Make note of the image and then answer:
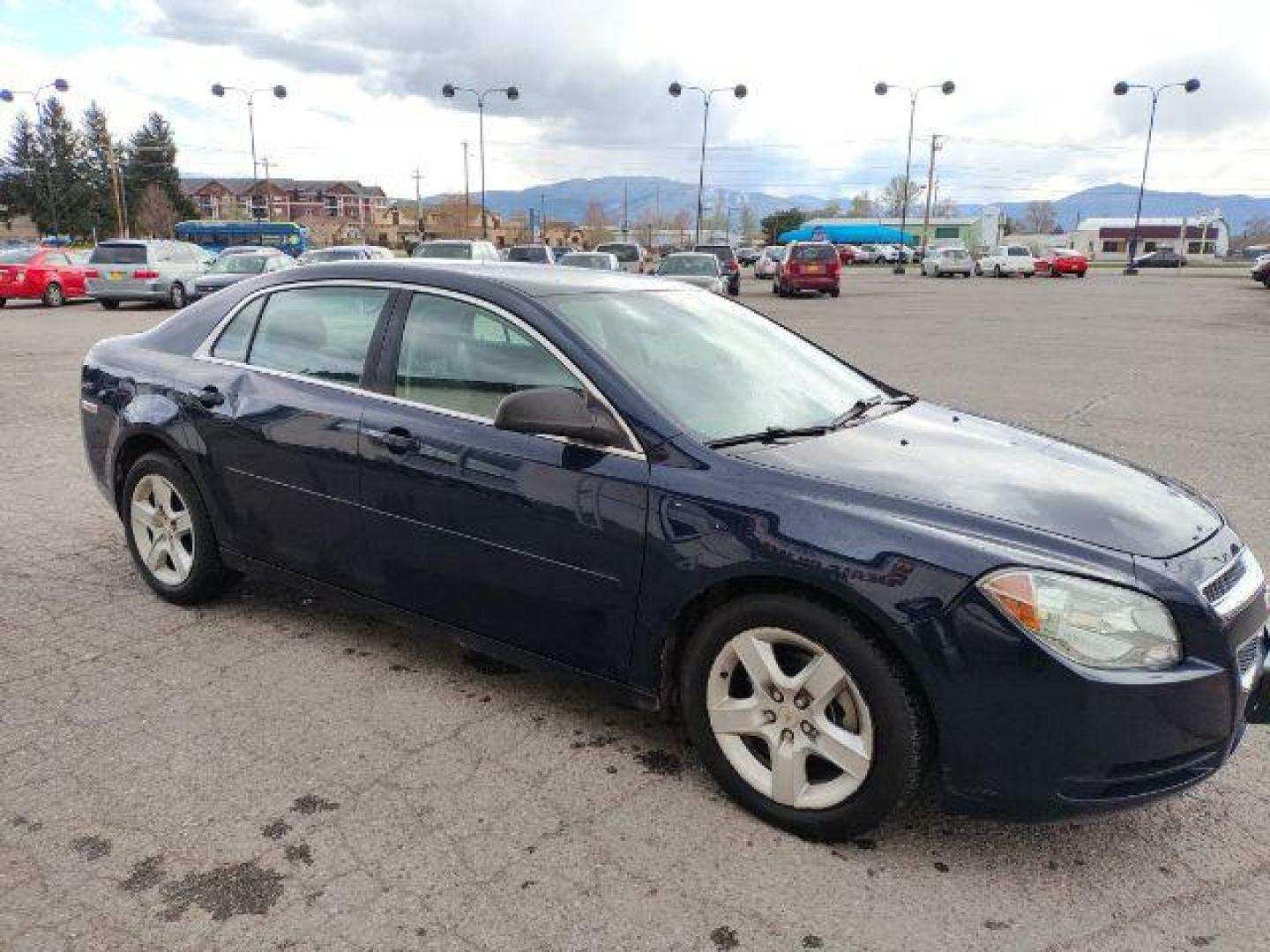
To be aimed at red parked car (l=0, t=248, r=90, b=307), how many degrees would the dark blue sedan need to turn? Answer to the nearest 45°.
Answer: approximately 180°

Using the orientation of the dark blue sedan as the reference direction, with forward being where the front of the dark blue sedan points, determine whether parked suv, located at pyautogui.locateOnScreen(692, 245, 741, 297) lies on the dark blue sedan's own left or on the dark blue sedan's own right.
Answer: on the dark blue sedan's own left

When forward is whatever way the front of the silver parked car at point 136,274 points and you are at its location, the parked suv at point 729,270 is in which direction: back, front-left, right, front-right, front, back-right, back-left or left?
front-right

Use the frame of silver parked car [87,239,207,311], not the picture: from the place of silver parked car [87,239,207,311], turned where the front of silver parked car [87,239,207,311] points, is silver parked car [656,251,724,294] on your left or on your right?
on your right

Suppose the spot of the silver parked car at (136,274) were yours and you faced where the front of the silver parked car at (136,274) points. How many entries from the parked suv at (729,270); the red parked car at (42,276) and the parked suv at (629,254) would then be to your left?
1

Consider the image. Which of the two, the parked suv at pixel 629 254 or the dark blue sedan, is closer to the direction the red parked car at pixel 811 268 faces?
the parked suv

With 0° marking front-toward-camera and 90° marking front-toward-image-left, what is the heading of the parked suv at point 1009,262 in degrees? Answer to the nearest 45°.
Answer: approximately 45°

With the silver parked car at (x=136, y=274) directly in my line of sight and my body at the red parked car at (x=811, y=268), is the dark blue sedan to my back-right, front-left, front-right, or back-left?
front-left

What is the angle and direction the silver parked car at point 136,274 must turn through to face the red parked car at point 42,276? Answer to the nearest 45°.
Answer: approximately 90° to its left

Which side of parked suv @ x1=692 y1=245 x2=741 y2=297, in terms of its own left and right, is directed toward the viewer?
back

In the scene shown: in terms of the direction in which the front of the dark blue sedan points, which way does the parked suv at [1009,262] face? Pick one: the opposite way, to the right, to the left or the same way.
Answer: to the right

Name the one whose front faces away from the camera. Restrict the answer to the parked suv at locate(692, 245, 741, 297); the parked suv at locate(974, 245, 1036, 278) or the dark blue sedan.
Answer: the parked suv at locate(692, 245, 741, 297)

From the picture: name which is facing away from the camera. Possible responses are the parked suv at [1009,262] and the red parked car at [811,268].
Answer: the red parked car

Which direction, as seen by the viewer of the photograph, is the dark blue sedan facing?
facing the viewer and to the right of the viewer

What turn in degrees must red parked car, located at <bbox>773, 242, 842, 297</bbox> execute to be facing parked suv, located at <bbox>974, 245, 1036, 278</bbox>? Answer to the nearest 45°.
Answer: approximately 45° to its right

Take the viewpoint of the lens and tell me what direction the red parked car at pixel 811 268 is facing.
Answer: facing away from the viewer

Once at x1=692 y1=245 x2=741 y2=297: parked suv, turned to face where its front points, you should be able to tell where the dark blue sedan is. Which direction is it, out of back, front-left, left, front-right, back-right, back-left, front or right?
back

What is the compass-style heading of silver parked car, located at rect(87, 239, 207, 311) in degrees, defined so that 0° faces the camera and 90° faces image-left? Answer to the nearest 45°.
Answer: approximately 225°

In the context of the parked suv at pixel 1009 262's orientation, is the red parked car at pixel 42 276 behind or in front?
in front
